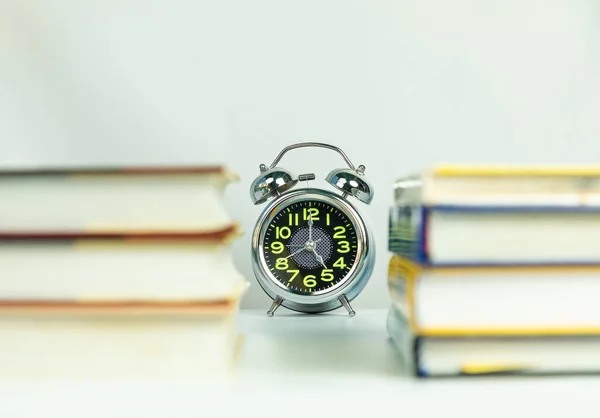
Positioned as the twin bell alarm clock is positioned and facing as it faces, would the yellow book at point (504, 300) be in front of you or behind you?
in front

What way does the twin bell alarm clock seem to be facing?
toward the camera

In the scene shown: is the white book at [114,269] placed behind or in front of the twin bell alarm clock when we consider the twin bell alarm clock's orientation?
in front

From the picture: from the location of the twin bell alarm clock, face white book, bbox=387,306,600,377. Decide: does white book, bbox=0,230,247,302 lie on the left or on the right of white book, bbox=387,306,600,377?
right
